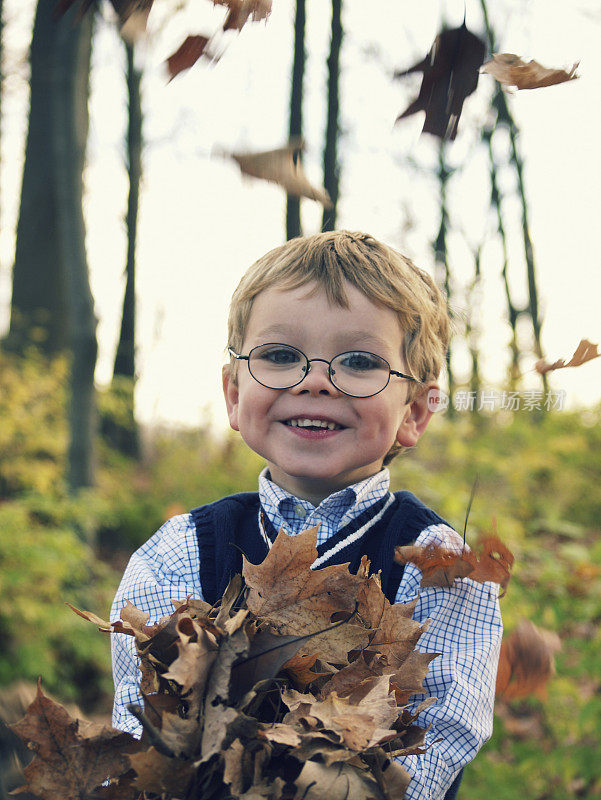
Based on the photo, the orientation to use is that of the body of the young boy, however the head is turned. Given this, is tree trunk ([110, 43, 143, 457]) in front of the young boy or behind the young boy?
behind

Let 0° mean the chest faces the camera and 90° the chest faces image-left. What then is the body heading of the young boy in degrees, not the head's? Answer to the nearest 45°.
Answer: approximately 0°
